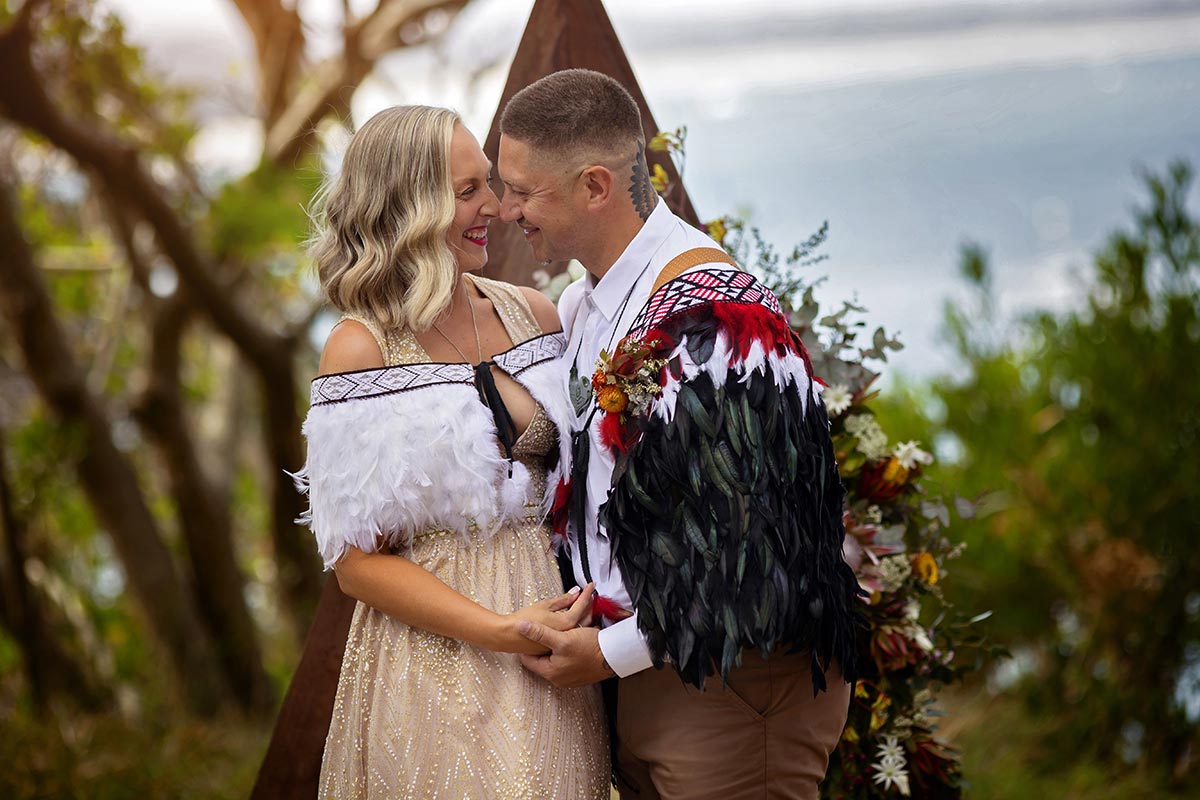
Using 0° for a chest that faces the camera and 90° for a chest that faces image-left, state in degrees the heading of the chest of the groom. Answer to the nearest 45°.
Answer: approximately 90°

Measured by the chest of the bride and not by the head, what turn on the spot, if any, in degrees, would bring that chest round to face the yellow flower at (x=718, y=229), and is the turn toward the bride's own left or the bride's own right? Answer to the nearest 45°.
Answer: approximately 90° to the bride's own left

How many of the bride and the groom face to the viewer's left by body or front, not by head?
1

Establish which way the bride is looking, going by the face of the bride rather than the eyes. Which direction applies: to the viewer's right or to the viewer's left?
to the viewer's right

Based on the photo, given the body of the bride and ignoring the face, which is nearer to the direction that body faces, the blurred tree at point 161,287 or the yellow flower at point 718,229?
the yellow flower

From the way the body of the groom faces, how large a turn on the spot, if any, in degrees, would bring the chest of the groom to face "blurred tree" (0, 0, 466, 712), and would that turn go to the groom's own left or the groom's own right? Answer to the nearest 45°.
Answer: approximately 45° to the groom's own right

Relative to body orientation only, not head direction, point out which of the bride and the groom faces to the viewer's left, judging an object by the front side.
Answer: the groom

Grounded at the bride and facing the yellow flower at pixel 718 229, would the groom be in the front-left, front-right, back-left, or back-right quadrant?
front-right

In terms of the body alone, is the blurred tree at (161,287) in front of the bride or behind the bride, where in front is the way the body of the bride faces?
behind
